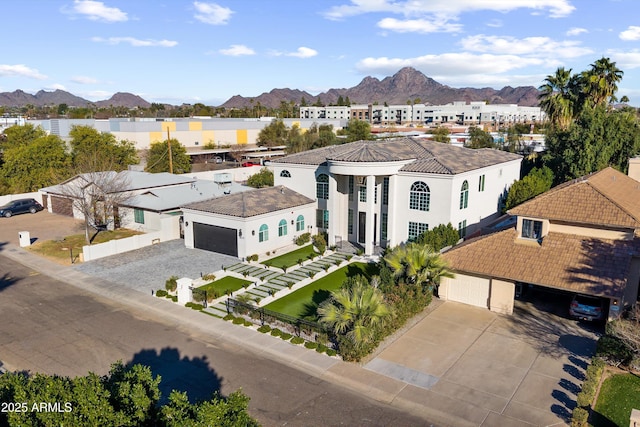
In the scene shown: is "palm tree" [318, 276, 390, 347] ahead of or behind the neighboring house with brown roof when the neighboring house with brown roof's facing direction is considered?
ahead

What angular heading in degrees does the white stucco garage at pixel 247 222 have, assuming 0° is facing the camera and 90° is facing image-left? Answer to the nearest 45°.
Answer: approximately 45°

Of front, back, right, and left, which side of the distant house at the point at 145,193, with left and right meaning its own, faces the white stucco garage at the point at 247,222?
left

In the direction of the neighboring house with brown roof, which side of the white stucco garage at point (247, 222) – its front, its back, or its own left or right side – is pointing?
left

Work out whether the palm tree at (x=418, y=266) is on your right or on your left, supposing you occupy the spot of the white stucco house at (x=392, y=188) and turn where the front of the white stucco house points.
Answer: on your left

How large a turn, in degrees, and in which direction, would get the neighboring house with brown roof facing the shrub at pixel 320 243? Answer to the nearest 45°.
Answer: approximately 45° to its right

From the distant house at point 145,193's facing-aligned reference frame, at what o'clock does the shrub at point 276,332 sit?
The shrub is roughly at 10 o'clock from the distant house.

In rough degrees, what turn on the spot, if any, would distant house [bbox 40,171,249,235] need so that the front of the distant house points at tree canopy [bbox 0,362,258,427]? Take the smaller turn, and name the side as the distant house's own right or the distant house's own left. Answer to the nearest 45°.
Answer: approximately 45° to the distant house's own left

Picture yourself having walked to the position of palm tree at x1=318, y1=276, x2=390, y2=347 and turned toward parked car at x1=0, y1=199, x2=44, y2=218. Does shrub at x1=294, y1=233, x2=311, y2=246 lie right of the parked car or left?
right

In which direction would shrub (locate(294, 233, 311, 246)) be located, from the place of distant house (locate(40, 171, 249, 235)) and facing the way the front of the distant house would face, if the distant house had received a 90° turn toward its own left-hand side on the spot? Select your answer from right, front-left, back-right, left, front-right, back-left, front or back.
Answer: front
